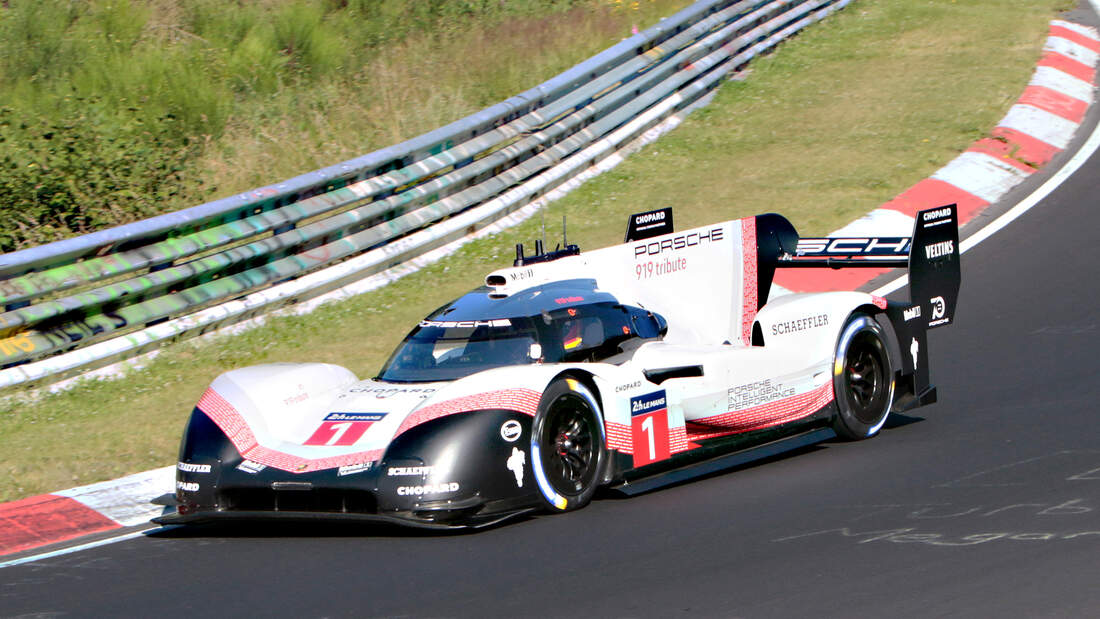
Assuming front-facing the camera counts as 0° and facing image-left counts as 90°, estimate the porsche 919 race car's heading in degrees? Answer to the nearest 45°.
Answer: approximately 45°

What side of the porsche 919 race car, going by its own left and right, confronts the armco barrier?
right
